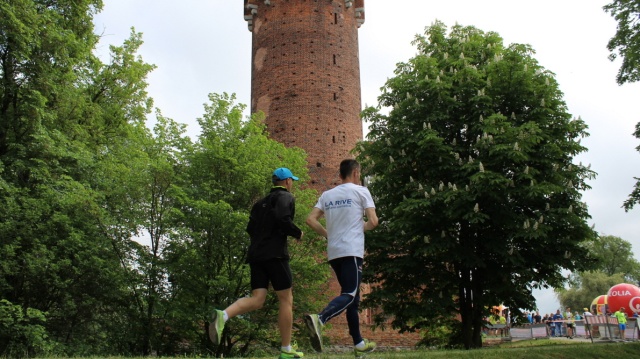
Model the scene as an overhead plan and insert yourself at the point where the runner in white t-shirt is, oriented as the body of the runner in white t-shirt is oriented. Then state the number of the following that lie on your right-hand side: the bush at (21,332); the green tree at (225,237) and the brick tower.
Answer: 0

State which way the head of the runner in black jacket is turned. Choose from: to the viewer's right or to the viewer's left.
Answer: to the viewer's right

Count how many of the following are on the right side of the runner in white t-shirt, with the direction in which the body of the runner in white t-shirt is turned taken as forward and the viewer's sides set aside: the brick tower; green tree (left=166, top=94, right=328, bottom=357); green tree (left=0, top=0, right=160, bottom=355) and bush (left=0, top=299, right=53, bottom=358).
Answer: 0

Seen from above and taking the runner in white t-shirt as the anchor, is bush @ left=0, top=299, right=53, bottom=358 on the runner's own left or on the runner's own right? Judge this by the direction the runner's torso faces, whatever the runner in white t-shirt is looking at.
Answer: on the runner's own left

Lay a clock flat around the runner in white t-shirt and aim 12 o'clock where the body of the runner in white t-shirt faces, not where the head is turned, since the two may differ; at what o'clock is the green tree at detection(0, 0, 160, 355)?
The green tree is roughly at 9 o'clock from the runner in white t-shirt.

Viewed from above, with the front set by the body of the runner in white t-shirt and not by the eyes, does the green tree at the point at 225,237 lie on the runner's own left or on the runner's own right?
on the runner's own left

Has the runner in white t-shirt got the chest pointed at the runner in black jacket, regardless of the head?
no

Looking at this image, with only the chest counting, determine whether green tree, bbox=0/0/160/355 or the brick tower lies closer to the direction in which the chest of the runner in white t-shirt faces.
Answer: the brick tower

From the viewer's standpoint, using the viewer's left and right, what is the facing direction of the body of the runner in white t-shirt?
facing away from the viewer and to the right of the viewer

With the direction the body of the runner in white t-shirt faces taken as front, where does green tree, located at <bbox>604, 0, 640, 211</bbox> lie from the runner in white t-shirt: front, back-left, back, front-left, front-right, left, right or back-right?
front

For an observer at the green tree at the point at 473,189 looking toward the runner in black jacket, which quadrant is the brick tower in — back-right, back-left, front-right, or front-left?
back-right

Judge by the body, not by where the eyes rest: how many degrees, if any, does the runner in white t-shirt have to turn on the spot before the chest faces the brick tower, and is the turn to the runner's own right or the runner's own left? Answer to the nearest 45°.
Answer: approximately 45° to the runner's own left
